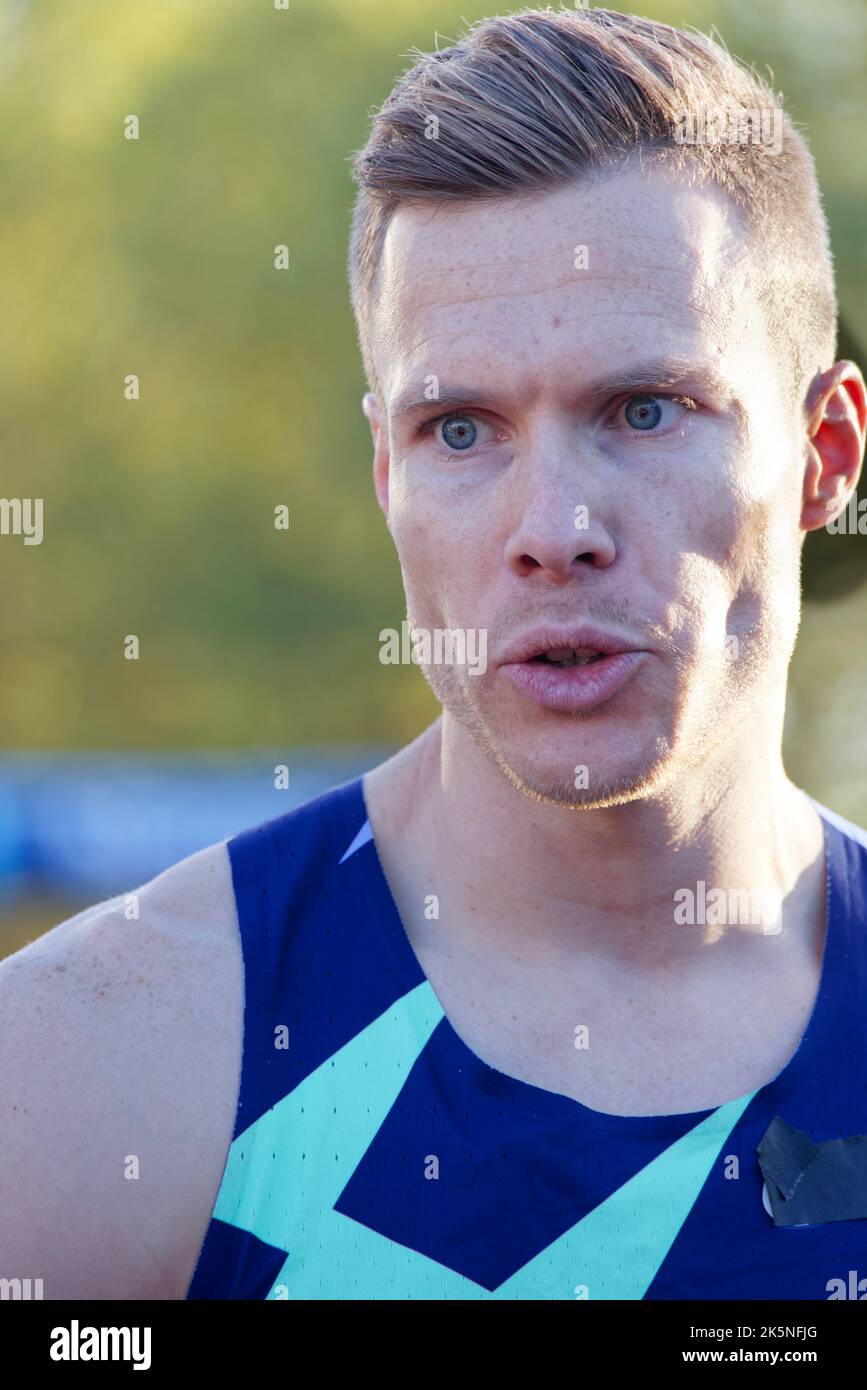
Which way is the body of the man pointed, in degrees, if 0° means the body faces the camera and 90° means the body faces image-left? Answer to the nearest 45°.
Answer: approximately 0°
